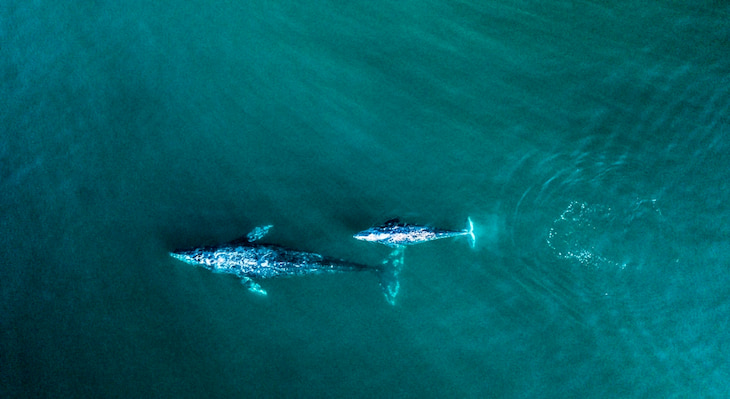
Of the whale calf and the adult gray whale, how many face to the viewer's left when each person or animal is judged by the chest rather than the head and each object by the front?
2

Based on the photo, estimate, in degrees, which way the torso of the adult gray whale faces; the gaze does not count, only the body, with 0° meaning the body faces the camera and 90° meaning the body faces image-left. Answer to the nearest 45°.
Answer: approximately 90°

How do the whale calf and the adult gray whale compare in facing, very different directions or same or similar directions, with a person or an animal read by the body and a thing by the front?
same or similar directions

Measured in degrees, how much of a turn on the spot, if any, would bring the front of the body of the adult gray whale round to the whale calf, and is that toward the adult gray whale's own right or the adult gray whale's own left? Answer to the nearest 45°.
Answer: approximately 180°

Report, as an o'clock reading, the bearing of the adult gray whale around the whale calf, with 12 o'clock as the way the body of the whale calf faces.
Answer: The adult gray whale is roughly at 12 o'clock from the whale calf.

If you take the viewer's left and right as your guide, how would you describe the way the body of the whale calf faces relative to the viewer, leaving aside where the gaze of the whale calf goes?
facing to the left of the viewer
